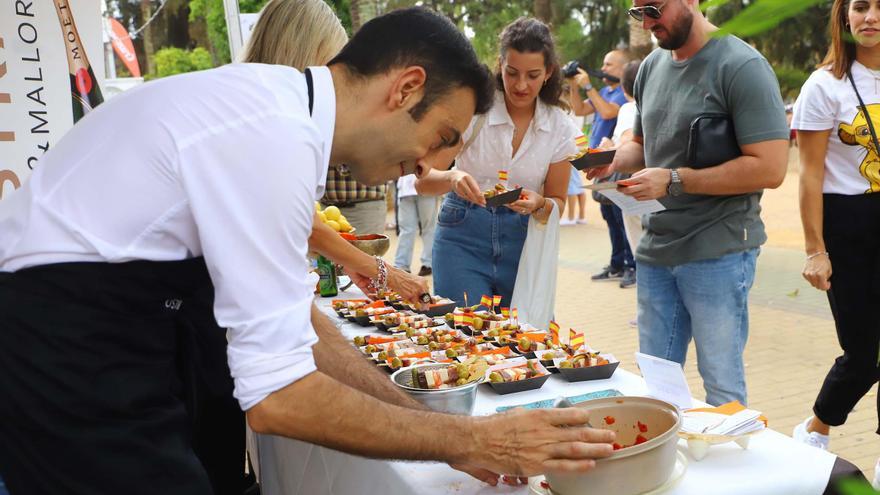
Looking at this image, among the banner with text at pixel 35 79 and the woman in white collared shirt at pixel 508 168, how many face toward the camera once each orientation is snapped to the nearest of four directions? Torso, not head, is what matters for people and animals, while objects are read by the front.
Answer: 2

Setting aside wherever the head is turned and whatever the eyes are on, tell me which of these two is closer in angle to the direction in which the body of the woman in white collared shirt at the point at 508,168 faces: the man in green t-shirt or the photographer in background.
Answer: the man in green t-shirt

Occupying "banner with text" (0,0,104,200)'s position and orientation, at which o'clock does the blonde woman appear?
The blonde woman is roughly at 10 o'clock from the banner with text.

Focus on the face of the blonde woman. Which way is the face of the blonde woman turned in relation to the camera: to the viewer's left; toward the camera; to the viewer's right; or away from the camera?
away from the camera

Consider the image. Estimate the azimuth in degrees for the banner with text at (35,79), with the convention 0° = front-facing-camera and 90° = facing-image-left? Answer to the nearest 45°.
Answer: approximately 0°

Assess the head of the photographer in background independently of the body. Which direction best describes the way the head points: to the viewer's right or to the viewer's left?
to the viewer's left

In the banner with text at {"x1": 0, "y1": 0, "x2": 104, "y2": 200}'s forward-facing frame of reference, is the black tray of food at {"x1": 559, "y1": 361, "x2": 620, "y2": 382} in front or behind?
in front

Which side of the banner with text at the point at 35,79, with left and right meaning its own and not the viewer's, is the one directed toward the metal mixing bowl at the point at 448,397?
front

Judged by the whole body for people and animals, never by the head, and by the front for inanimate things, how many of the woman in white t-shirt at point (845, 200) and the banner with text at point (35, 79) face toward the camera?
2

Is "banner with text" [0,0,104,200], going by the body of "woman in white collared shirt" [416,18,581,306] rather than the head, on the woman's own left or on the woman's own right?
on the woman's own right

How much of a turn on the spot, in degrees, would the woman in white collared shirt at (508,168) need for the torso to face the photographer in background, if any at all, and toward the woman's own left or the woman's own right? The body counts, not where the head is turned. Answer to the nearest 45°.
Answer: approximately 180°

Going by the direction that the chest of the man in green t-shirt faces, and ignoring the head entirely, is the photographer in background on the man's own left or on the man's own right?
on the man's own right
